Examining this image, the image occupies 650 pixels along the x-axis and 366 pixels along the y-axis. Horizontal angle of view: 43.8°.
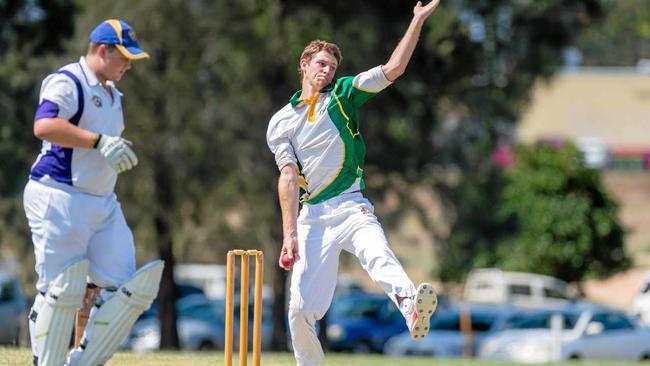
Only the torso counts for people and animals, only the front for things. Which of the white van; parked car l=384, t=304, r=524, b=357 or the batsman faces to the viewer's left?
the parked car

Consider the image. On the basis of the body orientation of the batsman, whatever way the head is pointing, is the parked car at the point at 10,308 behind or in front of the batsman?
behind

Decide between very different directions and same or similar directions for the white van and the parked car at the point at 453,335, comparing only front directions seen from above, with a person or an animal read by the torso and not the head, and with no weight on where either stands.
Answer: very different directions

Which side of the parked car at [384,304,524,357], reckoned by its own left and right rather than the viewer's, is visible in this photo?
left

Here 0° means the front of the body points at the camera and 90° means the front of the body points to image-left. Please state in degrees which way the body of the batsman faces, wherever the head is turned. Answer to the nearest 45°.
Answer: approximately 315°
